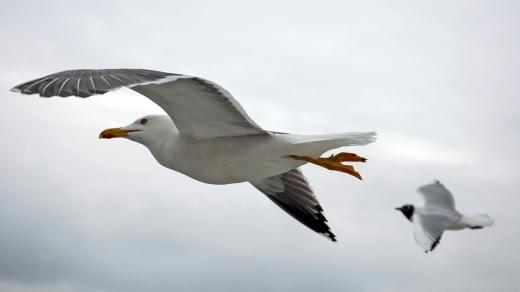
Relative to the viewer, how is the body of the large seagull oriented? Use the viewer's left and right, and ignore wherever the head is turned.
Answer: facing to the left of the viewer

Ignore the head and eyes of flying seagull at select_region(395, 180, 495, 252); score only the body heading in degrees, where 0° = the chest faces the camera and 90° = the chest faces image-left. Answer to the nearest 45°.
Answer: approximately 90°
